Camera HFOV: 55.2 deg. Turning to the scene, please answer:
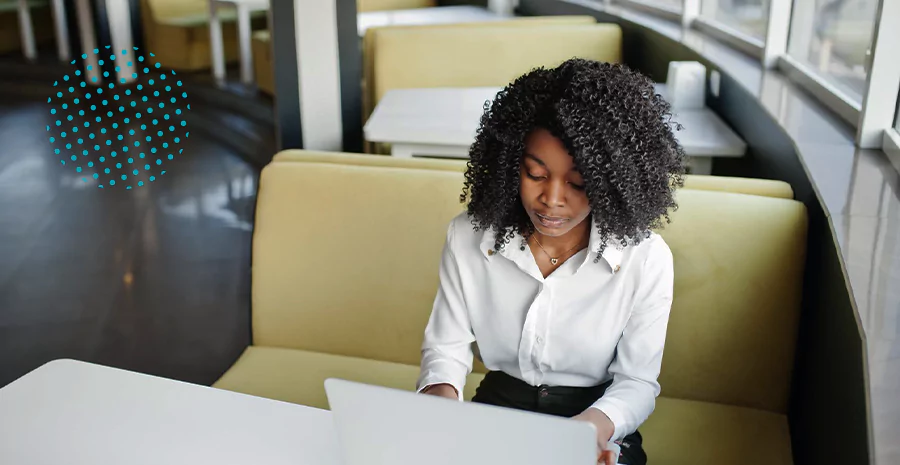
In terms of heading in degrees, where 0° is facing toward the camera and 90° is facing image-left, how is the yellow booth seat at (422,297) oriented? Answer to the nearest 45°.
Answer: approximately 0°

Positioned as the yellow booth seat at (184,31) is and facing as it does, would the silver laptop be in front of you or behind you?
in front

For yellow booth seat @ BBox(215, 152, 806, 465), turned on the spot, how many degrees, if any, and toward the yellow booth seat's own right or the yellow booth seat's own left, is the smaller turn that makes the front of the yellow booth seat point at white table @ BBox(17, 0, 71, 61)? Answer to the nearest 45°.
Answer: approximately 135° to the yellow booth seat's own right

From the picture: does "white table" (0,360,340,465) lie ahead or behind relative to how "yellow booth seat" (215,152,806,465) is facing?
ahead

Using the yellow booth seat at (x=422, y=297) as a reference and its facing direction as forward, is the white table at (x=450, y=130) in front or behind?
behind
